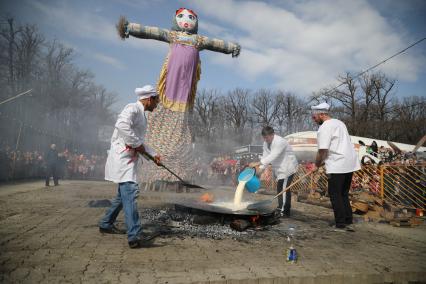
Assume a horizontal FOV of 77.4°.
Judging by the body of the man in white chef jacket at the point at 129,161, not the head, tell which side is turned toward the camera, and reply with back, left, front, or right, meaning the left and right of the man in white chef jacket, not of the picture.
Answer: right

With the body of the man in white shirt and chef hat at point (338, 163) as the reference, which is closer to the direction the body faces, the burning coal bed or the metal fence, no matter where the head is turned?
the burning coal bed

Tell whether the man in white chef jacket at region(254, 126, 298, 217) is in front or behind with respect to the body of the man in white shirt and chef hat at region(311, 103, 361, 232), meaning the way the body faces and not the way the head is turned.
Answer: in front

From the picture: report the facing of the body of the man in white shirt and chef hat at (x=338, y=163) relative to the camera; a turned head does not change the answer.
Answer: to the viewer's left

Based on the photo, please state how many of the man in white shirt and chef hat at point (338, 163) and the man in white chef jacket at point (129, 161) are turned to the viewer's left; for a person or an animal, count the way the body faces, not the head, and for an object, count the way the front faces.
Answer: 1

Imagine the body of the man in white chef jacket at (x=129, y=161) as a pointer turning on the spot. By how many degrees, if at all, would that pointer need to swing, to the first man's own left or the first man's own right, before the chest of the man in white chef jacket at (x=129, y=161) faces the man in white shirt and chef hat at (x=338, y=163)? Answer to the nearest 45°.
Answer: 0° — they already face them

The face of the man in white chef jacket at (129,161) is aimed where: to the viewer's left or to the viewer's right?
to the viewer's right

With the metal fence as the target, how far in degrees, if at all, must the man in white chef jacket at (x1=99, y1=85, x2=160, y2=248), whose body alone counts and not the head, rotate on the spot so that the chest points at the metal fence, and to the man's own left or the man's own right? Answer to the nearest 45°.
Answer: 0° — they already face it

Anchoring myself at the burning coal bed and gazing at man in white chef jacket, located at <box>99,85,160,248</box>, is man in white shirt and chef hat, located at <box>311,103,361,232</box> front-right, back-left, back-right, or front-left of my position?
back-left
